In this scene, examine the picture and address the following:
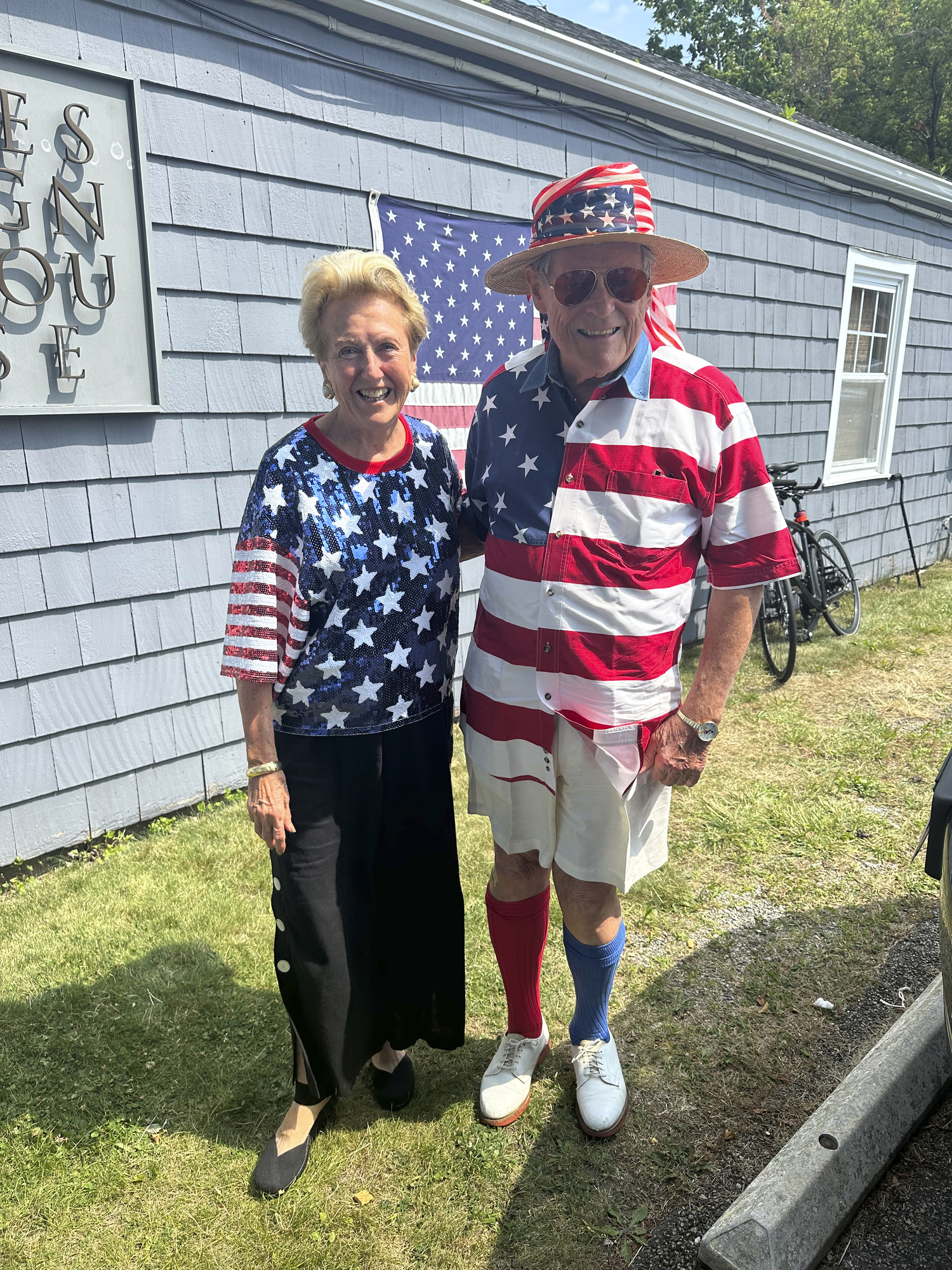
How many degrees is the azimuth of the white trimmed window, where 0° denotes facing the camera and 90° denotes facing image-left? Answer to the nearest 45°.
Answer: approximately 315°

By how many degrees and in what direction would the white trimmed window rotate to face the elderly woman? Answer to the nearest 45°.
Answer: approximately 45° to its right

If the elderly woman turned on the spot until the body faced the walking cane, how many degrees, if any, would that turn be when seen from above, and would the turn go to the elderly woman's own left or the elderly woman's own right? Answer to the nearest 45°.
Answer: approximately 135° to the elderly woman's own left

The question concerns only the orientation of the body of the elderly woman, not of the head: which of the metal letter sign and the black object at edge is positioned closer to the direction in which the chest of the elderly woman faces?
the black object at edge

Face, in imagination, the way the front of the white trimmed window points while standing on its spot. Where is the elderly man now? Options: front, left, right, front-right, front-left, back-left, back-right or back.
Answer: front-right

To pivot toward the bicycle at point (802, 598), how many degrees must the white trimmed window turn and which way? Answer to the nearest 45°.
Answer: approximately 45° to its right

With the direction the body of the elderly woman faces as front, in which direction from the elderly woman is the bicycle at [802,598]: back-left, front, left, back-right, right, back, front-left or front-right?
back-left

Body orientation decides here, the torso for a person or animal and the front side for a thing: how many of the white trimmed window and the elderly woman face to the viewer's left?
0
